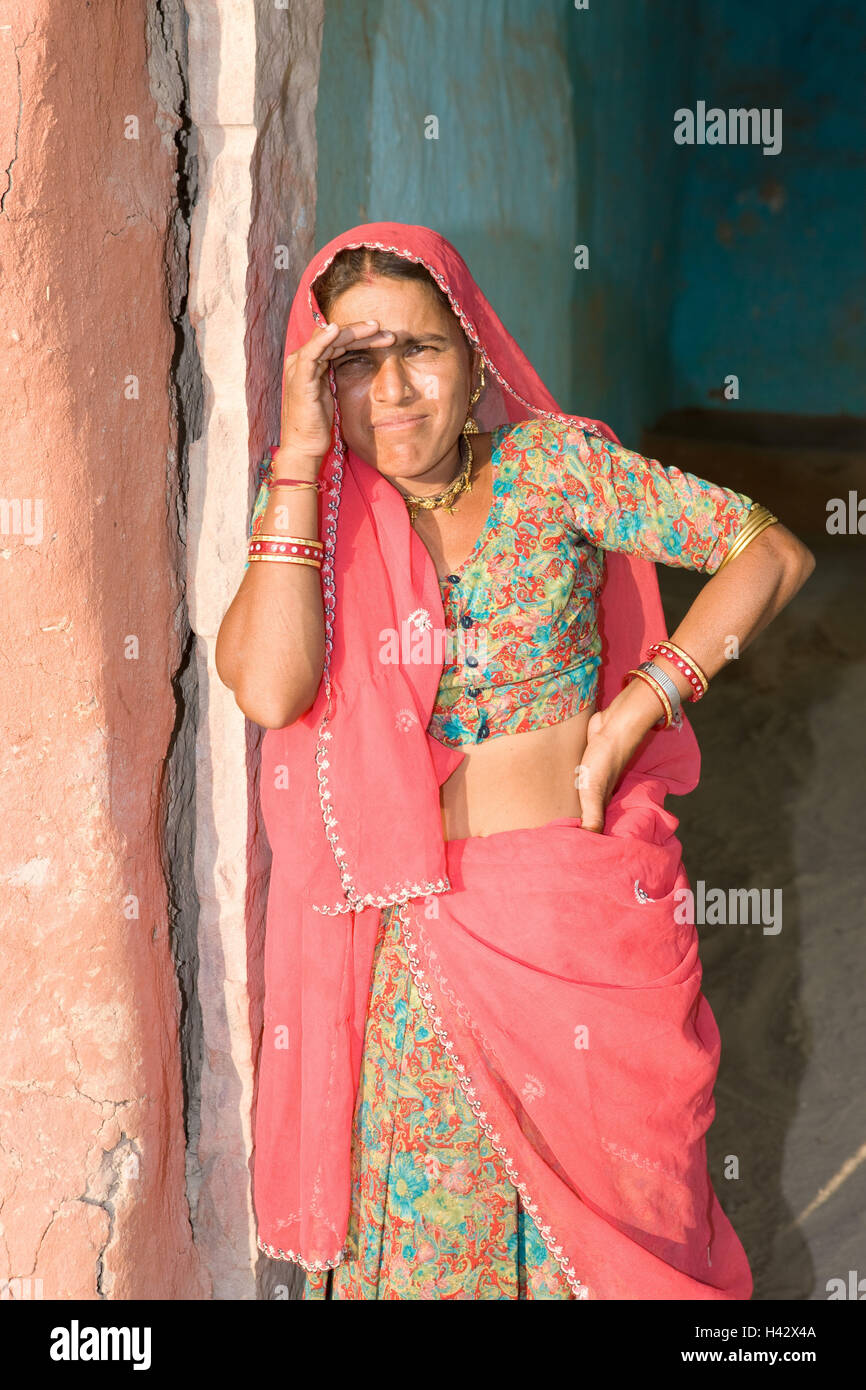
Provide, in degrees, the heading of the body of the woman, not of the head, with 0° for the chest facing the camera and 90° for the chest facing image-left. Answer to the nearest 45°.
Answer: approximately 0°
